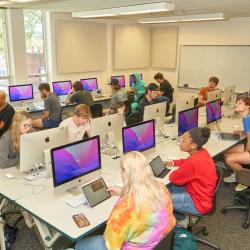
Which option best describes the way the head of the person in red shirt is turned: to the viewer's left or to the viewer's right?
to the viewer's left

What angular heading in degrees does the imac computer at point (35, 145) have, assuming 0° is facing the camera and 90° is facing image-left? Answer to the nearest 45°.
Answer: approximately 135°

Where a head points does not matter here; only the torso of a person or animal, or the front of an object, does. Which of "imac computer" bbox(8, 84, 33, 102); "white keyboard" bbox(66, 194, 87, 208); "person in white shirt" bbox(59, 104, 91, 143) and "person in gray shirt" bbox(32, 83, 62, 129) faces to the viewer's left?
the person in gray shirt

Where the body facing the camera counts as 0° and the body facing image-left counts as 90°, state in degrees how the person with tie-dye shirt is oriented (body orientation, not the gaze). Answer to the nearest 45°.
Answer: approximately 135°

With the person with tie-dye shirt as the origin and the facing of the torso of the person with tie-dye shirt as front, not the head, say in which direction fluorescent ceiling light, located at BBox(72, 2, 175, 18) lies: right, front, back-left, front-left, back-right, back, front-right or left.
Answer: front-right

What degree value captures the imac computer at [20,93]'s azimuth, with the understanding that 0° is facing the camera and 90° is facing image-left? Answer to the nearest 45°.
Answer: approximately 315°

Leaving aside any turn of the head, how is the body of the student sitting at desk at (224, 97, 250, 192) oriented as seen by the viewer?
to the viewer's left

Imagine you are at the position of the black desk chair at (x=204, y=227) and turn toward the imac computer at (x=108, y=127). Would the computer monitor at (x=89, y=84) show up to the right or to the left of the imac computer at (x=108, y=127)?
right

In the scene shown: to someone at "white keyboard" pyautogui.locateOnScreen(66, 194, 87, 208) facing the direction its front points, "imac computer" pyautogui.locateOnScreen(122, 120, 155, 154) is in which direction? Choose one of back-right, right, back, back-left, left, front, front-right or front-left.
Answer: left

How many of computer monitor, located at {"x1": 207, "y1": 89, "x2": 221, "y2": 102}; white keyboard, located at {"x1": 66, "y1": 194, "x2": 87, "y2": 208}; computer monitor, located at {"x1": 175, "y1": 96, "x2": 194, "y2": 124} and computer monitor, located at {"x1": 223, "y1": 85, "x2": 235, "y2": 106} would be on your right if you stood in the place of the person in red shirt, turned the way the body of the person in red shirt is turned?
3

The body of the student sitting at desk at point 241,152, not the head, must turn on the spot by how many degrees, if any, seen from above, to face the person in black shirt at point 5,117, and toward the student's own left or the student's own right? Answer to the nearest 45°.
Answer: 0° — they already face them
